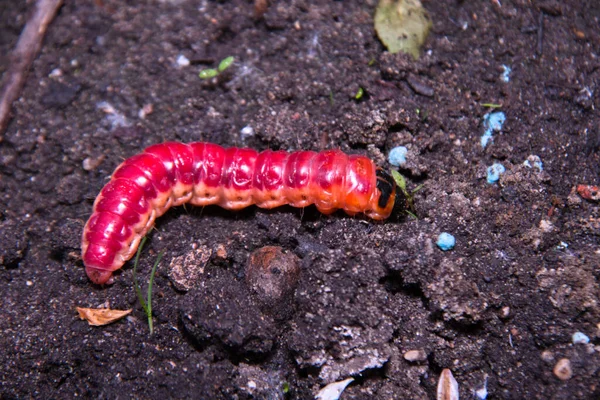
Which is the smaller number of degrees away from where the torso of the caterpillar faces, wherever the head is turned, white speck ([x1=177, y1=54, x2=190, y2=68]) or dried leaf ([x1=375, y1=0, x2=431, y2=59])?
the dried leaf

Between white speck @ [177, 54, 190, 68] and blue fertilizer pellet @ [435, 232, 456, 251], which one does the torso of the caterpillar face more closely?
the blue fertilizer pellet

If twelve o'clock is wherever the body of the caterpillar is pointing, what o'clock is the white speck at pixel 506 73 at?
The white speck is roughly at 11 o'clock from the caterpillar.

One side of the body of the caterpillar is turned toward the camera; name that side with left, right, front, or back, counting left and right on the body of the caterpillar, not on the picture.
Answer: right

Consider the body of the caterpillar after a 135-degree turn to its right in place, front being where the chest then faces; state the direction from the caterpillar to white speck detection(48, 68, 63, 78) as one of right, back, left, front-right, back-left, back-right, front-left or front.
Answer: right

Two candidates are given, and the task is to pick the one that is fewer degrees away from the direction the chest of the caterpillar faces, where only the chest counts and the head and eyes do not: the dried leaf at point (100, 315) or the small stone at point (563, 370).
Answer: the small stone

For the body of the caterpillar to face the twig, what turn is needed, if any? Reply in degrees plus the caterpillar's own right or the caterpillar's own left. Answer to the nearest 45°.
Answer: approximately 135° to the caterpillar's own left

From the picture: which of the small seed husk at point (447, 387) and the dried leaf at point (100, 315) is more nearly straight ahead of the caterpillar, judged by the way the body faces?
the small seed husk

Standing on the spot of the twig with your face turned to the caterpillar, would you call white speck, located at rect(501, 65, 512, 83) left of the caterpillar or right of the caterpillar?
left

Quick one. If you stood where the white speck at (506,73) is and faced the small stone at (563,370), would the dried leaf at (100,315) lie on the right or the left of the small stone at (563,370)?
right
